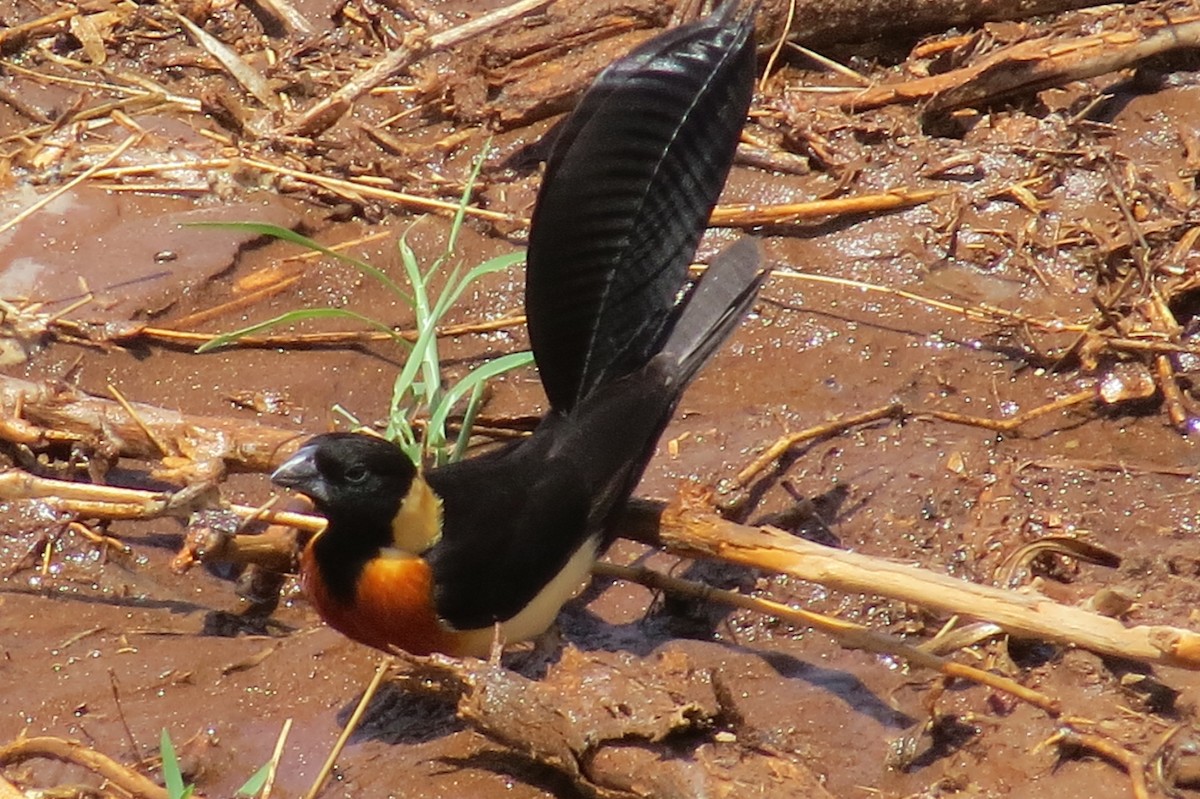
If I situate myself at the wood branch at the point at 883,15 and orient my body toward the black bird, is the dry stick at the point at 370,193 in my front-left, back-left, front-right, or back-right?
front-right

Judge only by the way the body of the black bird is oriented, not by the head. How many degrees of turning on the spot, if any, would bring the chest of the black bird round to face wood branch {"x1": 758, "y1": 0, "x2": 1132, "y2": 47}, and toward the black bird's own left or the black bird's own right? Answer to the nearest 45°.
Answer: approximately 135° to the black bird's own right

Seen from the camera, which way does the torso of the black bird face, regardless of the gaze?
to the viewer's left

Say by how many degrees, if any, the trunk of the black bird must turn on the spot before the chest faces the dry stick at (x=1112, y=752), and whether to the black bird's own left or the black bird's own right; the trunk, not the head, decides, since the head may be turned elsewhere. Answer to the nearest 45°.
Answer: approximately 135° to the black bird's own left

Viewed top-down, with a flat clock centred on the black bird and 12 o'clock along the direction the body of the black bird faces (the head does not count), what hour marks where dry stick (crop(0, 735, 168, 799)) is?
The dry stick is roughly at 11 o'clock from the black bird.

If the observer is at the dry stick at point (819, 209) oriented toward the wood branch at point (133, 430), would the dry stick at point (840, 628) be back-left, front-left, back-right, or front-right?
front-left

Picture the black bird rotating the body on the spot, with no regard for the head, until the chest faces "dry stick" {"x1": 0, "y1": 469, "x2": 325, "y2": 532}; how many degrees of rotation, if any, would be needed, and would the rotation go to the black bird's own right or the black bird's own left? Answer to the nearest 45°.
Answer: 0° — it already faces it

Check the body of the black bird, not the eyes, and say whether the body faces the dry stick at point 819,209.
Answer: no

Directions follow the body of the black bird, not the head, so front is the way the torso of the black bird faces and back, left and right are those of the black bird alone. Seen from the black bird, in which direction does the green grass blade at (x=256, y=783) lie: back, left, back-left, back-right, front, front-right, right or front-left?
front-left

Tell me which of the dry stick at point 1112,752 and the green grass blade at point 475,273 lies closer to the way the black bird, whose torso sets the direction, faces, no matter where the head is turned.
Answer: the green grass blade

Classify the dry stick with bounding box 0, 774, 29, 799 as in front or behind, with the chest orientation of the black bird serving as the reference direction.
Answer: in front

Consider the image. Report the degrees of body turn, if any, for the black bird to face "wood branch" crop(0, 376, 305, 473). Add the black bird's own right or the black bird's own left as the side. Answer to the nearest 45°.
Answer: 0° — it already faces it

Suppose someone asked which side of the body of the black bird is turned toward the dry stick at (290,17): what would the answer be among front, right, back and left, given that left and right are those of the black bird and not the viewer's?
right

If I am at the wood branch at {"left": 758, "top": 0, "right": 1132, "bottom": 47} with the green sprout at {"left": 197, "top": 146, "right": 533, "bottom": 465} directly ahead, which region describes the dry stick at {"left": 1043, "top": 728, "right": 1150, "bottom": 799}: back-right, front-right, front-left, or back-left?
front-left

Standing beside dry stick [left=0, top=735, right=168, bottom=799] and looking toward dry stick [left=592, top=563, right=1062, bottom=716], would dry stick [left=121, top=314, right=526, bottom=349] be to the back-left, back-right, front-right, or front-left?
front-left

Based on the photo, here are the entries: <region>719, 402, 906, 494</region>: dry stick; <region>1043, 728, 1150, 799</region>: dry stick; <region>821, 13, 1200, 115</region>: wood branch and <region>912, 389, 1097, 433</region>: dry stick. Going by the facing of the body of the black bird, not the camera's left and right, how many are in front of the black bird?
0

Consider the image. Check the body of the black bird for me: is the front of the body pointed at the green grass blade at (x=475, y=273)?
no
